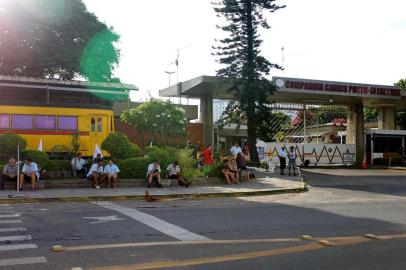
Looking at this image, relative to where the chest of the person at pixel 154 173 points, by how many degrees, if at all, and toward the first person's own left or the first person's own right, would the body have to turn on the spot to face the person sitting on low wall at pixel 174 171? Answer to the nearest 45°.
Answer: approximately 135° to the first person's own left

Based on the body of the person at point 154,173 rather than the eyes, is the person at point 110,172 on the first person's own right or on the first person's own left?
on the first person's own right

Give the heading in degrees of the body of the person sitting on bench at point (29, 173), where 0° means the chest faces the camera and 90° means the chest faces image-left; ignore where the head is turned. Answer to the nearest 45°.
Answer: approximately 0°

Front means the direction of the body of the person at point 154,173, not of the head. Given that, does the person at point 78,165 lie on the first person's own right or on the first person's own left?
on the first person's own right

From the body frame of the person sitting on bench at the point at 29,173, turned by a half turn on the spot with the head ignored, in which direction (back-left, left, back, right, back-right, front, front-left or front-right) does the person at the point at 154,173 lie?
right

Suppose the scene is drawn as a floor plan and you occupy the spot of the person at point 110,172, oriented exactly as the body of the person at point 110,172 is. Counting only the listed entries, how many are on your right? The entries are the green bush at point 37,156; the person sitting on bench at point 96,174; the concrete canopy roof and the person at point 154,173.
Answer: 2

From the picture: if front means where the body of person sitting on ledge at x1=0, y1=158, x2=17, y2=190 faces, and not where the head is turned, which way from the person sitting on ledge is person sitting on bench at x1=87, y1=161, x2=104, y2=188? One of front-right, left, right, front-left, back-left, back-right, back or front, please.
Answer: left
